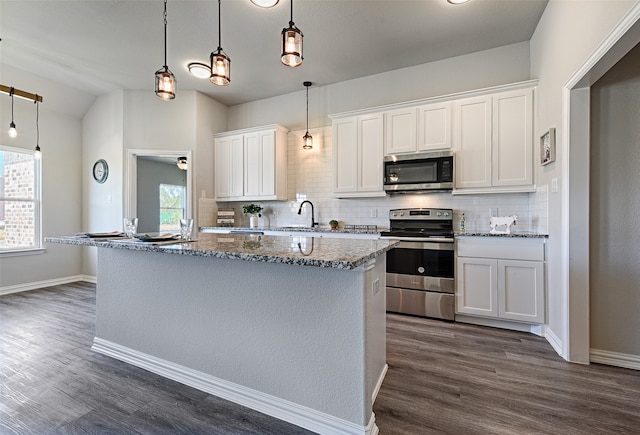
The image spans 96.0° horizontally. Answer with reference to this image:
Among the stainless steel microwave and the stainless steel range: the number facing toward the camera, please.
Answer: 2

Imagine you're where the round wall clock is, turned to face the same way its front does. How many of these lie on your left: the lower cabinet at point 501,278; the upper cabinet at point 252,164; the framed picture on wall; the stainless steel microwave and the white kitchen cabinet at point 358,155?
5

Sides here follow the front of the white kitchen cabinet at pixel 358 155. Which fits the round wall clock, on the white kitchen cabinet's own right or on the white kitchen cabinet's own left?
on the white kitchen cabinet's own right

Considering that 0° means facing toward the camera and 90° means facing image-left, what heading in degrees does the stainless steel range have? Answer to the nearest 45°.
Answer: approximately 0°

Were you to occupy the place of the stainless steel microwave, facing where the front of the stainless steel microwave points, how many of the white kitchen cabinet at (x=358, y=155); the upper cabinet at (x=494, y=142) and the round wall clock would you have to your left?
1

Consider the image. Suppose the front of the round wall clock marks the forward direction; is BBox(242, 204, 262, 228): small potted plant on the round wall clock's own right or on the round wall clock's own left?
on the round wall clock's own left

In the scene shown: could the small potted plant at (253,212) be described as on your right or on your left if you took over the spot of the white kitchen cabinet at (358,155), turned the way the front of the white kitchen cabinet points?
on your right

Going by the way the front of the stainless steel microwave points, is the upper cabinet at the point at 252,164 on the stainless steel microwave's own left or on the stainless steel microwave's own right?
on the stainless steel microwave's own right

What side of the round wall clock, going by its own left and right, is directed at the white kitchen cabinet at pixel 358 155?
left

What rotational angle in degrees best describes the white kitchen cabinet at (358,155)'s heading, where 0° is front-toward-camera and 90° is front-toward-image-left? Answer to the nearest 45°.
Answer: approximately 45°

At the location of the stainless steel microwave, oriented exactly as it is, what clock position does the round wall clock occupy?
The round wall clock is roughly at 3 o'clock from the stainless steel microwave.
